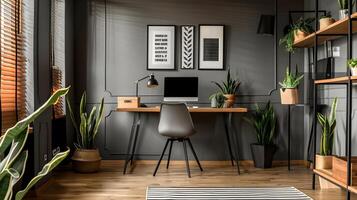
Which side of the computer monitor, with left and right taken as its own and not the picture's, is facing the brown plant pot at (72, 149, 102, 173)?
right

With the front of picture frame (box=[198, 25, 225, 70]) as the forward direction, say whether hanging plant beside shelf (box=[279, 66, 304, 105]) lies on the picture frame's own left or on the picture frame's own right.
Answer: on the picture frame's own left

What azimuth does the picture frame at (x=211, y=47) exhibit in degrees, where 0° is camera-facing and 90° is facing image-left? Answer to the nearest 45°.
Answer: approximately 0°

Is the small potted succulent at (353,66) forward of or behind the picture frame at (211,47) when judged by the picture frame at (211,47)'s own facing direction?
forward

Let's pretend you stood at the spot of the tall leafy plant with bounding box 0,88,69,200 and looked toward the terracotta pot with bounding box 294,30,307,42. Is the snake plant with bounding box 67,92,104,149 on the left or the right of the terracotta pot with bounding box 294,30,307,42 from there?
left

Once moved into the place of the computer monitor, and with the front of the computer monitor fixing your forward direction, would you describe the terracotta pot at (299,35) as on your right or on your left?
on your left

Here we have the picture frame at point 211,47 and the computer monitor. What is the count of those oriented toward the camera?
2

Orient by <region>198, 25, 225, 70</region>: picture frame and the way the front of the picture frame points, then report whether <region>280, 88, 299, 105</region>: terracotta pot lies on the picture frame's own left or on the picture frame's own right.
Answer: on the picture frame's own left

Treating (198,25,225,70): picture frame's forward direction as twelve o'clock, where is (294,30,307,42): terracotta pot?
The terracotta pot is roughly at 10 o'clock from the picture frame.
